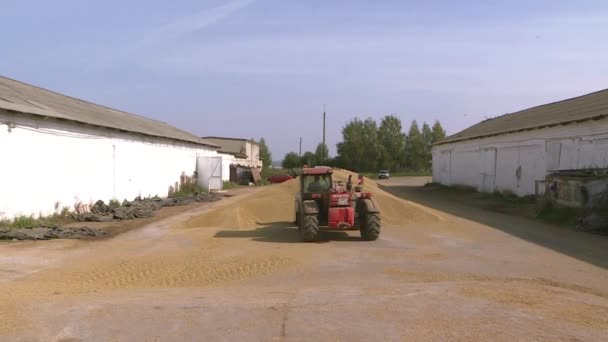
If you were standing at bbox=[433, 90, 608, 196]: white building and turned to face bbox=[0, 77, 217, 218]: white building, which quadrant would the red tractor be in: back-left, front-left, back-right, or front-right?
front-left

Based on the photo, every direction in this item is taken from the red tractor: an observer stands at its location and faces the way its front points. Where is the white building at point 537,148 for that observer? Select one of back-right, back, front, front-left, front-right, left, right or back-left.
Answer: front-right

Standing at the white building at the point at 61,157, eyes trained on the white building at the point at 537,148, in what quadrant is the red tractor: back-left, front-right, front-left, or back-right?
front-right

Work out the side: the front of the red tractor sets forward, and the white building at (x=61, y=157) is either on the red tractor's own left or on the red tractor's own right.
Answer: on the red tractor's own left

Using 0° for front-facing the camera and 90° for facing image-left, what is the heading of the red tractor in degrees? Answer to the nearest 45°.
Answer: approximately 180°

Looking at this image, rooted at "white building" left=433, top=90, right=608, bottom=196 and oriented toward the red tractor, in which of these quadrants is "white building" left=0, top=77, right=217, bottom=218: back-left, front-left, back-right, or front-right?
front-right
